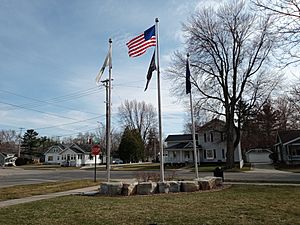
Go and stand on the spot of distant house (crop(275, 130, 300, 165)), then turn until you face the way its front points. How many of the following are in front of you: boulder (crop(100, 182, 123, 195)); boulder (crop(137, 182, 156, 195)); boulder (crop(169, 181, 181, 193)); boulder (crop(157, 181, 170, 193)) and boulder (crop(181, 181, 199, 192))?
5

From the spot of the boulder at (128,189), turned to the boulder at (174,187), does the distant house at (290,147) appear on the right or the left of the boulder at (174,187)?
left

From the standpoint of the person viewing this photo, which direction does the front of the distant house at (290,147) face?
facing the viewer

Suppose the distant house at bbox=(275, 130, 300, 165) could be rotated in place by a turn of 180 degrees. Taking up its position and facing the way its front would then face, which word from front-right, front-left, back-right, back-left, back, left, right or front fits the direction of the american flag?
back

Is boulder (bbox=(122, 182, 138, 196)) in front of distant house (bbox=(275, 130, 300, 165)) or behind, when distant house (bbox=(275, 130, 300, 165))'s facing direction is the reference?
in front

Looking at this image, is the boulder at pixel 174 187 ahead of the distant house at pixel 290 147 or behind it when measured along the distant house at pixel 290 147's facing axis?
ahead

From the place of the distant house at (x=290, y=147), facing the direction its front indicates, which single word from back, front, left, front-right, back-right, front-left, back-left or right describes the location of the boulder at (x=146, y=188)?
front

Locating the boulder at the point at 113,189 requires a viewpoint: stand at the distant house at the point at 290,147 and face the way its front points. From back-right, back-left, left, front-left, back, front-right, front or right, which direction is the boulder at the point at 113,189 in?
front

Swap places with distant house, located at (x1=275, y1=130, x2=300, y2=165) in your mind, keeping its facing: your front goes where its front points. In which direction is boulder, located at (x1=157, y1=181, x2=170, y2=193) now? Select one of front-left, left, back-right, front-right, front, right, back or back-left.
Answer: front

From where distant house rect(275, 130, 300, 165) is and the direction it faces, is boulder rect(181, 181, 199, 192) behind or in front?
in front
